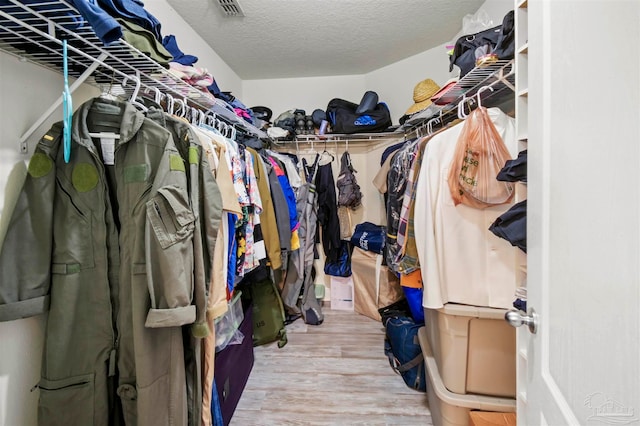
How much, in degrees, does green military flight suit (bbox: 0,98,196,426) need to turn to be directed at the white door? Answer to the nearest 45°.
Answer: approximately 45° to its left

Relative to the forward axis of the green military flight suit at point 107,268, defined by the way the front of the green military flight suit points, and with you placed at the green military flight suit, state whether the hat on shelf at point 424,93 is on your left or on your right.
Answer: on your left

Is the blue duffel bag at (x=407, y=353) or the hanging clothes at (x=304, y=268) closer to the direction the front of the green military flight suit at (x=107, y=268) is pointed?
the blue duffel bag

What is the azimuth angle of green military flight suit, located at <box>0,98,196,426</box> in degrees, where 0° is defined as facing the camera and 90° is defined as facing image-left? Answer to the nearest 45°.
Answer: approximately 0°

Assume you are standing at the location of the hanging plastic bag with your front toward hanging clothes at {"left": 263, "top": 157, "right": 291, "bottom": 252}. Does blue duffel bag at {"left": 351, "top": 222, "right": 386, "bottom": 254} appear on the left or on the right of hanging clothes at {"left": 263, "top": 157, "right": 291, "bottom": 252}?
right

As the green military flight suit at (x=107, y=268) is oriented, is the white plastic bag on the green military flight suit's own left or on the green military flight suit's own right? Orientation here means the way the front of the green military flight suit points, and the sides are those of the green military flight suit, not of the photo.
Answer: on the green military flight suit's own left

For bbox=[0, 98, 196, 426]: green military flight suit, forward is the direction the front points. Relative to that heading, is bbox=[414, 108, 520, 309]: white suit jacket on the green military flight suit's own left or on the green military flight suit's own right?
on the green military flight suit's own left

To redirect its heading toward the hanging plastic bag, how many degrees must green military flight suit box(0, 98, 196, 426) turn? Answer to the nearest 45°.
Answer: approximately 45° to its left

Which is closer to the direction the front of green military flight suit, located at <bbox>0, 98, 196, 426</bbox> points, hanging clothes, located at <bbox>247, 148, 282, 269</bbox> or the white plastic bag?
the white plastic bag

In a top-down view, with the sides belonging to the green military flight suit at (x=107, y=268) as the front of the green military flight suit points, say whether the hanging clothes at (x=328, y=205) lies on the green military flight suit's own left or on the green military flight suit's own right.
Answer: on the green military flight suit's own left
